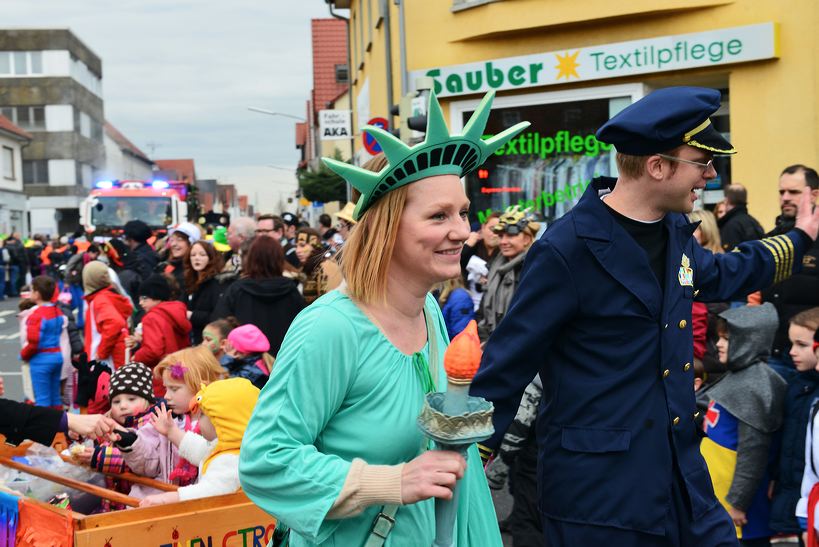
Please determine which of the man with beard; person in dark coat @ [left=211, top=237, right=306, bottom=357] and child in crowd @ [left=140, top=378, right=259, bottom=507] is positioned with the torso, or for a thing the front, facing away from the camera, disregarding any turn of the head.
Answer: the person in dark coat

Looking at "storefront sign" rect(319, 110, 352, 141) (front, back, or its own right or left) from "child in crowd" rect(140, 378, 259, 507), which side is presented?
front

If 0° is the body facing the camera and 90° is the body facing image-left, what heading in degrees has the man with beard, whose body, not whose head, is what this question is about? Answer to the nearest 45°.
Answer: approximately 45°

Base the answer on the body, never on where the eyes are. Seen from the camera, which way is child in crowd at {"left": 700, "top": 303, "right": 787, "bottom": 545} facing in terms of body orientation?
to the viewer's left

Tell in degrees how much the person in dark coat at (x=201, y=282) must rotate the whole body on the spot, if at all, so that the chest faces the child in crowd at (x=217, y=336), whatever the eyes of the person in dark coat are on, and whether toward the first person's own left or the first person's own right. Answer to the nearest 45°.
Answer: approximately 45° to the first person's own left

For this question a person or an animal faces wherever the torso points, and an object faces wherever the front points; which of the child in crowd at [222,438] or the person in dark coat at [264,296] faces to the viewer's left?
the child in crowd

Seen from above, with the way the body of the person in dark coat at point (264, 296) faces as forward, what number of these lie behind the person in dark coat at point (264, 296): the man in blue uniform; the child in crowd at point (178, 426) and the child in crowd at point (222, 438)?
3

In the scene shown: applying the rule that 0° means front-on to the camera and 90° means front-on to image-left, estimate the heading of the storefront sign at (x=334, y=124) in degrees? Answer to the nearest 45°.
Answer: approximately 0°

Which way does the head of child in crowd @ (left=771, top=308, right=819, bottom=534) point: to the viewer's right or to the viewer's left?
to the viewer's left

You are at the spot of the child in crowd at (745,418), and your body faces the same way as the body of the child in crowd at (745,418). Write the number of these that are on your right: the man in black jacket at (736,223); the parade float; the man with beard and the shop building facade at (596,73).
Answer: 3

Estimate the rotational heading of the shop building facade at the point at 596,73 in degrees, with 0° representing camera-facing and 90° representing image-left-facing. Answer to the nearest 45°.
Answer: approximately 45°

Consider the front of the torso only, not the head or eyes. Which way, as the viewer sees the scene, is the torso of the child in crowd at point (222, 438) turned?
to the viewer's left

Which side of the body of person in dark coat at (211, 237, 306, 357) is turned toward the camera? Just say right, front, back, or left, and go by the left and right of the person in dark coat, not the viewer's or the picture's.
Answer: back

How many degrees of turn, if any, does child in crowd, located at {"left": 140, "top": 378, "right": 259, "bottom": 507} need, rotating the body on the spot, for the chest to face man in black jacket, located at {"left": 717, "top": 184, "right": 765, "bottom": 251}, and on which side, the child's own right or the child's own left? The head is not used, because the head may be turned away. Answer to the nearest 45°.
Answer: approximately 135° to the child's own right
